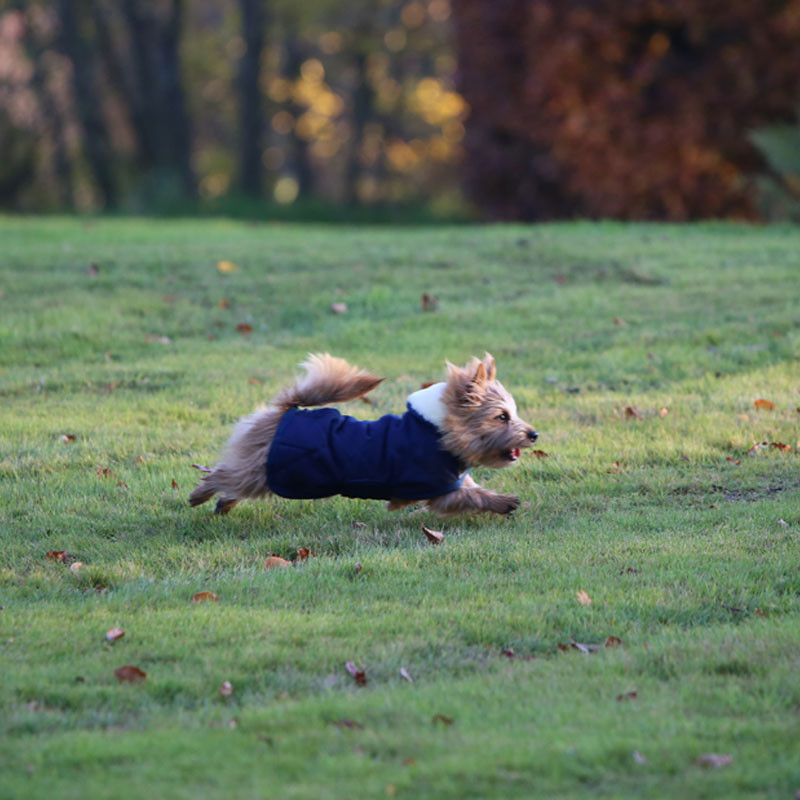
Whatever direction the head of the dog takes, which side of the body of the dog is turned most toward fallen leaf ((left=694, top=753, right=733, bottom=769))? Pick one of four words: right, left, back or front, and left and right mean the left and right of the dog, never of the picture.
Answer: right

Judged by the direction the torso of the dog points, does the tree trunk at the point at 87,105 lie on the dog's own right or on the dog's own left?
on the dog's own left

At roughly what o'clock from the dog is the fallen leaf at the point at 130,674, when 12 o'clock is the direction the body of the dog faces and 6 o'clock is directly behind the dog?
The fallen leaf is roughly at 4 o'clock from the dog.

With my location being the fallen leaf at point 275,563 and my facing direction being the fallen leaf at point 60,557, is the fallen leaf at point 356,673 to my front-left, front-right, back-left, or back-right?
back-left

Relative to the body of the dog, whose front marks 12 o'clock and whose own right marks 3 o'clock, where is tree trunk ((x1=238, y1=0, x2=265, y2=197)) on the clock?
The tree trunk is roughly at 9 o'clock from the dog.

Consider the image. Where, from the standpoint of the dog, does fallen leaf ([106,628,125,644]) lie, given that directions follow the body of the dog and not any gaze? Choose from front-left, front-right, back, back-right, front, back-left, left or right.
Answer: back-right

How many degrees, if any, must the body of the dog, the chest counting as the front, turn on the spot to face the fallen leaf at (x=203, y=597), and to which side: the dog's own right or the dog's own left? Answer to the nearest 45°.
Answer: approximately 135° to the dog's own right

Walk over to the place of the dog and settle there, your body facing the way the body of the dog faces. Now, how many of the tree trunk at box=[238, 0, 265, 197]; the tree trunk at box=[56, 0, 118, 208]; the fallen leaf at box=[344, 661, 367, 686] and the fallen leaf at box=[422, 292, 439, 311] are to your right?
1

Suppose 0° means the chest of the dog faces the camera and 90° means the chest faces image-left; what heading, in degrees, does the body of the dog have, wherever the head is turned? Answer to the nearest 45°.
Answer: approximately 270°

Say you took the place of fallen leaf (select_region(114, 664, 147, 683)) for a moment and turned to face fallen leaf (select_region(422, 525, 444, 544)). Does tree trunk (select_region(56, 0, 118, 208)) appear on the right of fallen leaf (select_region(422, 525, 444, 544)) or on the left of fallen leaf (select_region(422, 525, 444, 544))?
left

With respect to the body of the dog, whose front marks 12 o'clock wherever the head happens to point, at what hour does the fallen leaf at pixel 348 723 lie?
The fallen leaf is roughly at 3 o'clock from the dog.

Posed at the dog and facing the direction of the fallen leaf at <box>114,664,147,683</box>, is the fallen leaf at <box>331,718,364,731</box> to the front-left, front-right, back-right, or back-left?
front-left

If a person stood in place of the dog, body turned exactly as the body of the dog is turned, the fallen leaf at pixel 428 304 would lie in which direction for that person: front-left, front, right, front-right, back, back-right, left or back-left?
left

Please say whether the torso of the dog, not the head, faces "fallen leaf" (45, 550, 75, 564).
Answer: no

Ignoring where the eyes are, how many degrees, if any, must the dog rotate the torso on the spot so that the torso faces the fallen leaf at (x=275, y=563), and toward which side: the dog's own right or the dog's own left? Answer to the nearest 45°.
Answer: approximately 135° to the dog's own right
